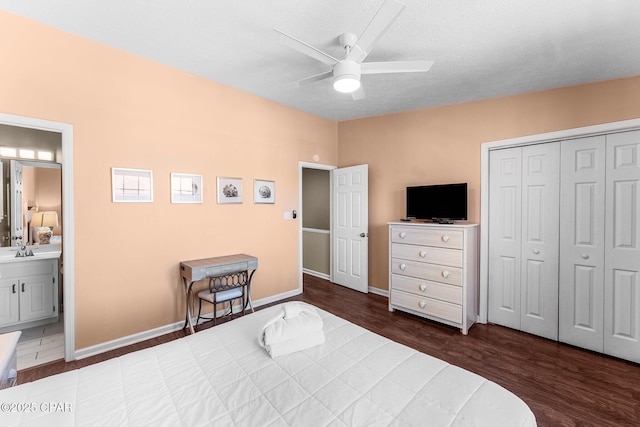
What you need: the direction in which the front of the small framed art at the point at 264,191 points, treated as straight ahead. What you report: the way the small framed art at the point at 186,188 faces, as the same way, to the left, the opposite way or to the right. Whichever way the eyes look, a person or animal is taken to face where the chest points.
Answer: the same way

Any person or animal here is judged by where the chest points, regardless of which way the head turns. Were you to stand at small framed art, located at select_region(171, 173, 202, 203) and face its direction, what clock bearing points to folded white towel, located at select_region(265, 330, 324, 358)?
The folded white towel is roughly at 1 o'clock from the small framed art.

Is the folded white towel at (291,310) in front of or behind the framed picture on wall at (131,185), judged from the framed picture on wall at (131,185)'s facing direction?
in front

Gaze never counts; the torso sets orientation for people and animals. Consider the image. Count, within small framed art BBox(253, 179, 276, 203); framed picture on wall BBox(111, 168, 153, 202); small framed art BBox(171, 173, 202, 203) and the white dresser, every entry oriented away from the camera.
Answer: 0

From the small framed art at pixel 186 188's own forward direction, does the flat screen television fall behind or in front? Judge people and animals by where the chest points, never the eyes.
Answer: in front

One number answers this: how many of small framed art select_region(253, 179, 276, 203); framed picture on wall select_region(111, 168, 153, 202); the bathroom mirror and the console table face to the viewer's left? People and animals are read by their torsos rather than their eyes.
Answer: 0

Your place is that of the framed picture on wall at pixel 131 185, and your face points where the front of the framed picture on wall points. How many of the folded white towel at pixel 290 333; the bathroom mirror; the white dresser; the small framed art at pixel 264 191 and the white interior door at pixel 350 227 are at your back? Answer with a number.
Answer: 1

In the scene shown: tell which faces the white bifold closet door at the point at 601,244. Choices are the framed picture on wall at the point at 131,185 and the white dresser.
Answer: the framed picture on wall

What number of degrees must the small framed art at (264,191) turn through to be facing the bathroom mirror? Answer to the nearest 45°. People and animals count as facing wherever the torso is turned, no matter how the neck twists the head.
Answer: approximately 135° to its right

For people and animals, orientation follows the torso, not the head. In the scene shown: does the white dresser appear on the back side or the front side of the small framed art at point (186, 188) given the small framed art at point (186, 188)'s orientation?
on the front side

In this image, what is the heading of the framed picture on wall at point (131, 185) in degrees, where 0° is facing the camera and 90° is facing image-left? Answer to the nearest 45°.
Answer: approximately 315°

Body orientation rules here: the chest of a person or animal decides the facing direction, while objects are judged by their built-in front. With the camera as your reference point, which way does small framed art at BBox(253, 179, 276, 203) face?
facing the viewer and to the right of the viewer

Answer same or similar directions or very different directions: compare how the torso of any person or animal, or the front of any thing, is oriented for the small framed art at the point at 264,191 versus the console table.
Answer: same or similar directions

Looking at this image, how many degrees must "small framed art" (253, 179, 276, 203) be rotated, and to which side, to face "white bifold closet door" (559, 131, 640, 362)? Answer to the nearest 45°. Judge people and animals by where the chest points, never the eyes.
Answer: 0° — it already faces it

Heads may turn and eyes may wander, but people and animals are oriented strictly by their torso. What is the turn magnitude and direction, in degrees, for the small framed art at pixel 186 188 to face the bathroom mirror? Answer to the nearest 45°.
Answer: approximately 180°

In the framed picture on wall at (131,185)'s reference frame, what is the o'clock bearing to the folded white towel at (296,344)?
The folded white towel is roughly at 1 o'clock from the framed picture on wall.

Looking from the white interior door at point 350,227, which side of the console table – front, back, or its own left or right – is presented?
left

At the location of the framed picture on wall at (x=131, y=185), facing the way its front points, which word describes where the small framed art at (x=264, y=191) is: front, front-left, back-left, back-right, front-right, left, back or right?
front-left

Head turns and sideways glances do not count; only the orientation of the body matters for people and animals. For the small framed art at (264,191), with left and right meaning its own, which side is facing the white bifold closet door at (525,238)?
front

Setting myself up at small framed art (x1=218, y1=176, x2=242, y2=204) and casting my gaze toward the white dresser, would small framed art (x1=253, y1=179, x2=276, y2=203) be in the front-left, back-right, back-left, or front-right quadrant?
front-left

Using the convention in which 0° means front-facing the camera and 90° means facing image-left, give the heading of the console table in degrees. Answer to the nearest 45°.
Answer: approximately 315°
